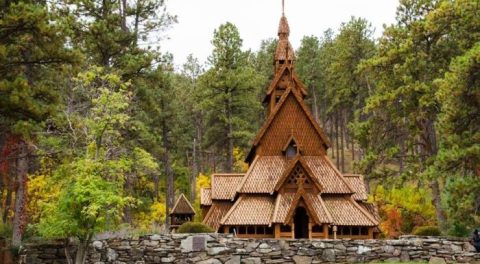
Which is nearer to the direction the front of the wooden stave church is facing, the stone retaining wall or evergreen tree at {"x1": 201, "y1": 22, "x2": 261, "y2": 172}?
the stone retaining wall

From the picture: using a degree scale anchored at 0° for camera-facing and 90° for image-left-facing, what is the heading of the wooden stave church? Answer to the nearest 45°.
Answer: approximately 0°

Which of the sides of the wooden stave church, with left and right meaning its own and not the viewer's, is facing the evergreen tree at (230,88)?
back

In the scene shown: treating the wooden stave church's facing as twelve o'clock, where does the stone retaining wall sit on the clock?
The stone retaining wall is roughly at 12 o'clock from the wooden stave church.
